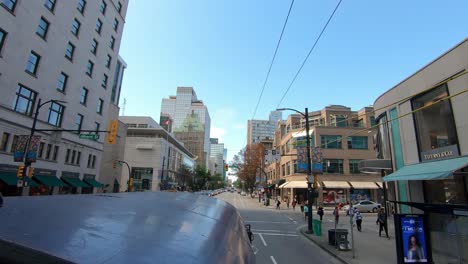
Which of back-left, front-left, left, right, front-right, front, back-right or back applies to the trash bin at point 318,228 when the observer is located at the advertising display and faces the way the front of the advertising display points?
back-right

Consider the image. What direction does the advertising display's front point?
toward the camera

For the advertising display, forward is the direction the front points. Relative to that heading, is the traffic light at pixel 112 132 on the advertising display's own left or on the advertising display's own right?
on the advertising display's own right
